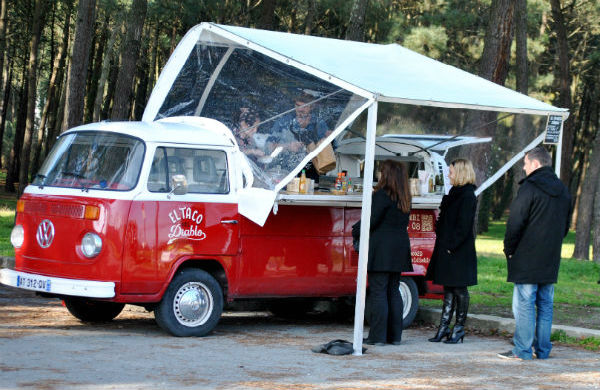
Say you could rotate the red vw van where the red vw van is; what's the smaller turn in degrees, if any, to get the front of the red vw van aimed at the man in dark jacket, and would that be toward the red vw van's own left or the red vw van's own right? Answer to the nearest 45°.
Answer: approximately 135° to the red vw van's own left

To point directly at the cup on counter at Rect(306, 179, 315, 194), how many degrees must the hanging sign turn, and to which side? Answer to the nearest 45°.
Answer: approximately 45° to its right

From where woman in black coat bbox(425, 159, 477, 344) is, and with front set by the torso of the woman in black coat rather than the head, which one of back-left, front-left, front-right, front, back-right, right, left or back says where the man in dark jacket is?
back-left

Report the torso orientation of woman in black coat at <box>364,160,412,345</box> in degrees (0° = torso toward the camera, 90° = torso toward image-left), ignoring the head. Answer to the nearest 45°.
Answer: approximately 135°

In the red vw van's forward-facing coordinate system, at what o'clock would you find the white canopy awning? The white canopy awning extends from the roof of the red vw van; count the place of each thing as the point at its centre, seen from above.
The white canopy awning is roughly at 7 o'clock from the red vw van.

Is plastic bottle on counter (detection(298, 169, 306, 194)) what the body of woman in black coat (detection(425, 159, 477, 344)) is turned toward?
yes

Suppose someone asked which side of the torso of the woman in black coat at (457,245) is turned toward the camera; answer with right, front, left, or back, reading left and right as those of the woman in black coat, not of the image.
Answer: left

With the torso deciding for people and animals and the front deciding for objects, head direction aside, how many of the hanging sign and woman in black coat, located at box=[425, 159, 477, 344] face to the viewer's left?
1

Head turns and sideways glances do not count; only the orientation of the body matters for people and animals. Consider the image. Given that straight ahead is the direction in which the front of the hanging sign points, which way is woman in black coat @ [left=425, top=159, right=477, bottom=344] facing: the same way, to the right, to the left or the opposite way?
to the right
